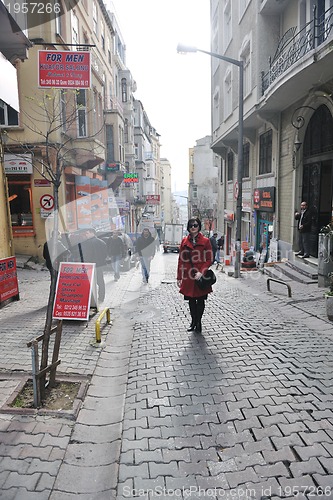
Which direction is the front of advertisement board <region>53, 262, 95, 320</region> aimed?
toward the camera

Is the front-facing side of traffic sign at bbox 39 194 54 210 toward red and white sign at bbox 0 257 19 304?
yes

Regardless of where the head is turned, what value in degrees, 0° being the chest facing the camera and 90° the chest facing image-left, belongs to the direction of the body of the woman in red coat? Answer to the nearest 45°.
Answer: approximately 0°

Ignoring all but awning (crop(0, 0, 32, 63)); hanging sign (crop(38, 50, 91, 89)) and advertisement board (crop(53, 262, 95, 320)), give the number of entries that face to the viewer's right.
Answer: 1

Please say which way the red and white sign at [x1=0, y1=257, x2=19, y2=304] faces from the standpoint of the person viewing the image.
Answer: facing the viewer and to the right of the viewer

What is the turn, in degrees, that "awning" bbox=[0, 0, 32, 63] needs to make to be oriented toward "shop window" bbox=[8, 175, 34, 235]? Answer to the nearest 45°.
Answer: approximately 90° to its left
